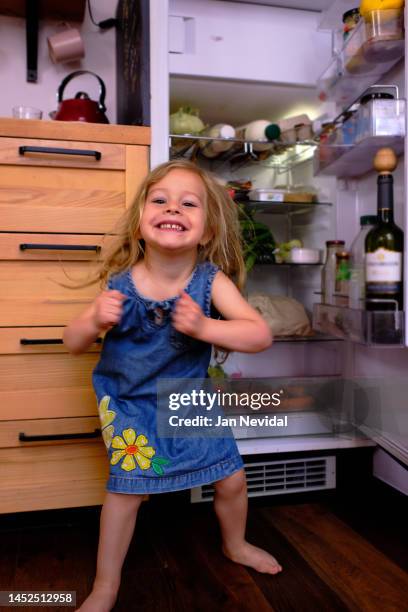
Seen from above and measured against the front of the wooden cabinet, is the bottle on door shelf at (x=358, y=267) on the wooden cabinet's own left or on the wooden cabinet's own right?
on the wooden cabinet's own left

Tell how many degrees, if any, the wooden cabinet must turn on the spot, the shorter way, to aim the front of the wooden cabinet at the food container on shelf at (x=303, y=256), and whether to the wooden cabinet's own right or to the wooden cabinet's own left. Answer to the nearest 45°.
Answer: approximately 90° to the wooden cabinet's own left

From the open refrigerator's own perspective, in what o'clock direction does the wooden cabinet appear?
The wooden cabinet is roughly at 2 o'clock from the open refrigerator.

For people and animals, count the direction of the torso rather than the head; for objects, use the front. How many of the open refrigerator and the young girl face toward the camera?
2

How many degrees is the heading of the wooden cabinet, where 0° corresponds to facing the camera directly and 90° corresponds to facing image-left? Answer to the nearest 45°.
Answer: approximately 0°

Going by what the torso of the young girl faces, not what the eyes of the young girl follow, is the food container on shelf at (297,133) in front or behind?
behind

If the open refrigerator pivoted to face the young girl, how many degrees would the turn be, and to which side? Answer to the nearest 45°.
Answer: approximately 45° to its right

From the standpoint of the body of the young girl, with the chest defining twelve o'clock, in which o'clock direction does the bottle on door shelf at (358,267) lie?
The bottle on door shelf is roughly at 8 o'clock from the young girl.

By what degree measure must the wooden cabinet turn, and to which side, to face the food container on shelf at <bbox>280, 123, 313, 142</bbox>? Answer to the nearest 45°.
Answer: approximately 90° to its left

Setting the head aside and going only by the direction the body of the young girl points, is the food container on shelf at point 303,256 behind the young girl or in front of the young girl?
behind
